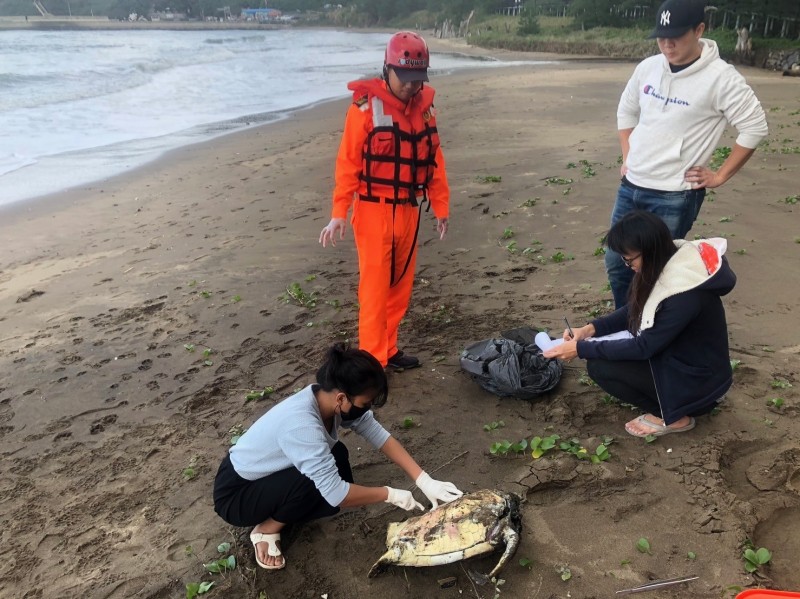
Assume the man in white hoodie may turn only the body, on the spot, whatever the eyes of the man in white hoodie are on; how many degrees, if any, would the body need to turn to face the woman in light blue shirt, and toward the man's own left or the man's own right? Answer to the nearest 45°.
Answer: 0° — they already face them

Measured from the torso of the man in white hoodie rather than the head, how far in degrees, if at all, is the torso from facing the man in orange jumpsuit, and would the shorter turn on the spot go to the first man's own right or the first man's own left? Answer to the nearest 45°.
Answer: approximately 45° to the first man's own right

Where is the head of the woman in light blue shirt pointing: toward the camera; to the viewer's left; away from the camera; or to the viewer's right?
to the viewer's right

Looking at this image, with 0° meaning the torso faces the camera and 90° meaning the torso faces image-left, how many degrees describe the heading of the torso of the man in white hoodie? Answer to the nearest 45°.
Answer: approximately 45°
